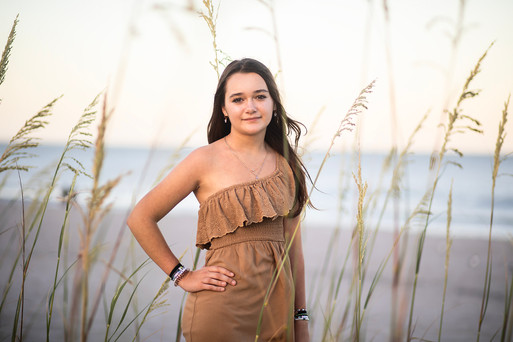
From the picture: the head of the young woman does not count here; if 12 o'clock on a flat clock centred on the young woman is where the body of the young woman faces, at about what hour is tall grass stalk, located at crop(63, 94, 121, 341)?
The tall grass stalk is roughly at 2 o'clock from the young woman.

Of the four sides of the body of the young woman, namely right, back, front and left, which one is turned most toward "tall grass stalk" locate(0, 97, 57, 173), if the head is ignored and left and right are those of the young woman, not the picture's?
right

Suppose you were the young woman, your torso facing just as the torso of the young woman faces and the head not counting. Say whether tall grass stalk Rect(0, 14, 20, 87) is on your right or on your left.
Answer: on your right
